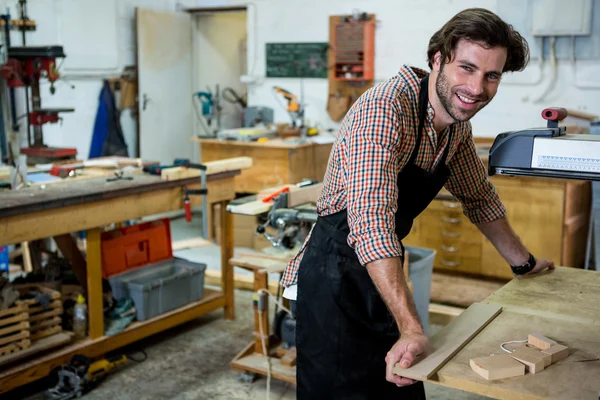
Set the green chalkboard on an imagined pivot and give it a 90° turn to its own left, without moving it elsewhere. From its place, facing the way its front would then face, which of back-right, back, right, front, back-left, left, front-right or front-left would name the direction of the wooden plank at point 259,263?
right

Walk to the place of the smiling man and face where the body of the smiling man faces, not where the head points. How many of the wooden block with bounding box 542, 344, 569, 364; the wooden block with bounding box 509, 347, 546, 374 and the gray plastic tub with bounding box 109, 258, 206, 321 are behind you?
1

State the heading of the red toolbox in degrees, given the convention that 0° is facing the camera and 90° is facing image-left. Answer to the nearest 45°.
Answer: approximately 315°

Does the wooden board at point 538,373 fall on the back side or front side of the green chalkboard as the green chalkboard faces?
on the front side

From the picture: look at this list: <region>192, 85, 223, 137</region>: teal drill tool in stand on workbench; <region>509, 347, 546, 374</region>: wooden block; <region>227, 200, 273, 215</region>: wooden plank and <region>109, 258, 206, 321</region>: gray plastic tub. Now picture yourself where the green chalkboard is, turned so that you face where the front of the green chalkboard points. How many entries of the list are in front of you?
4

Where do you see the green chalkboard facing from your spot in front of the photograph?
facing the viewer

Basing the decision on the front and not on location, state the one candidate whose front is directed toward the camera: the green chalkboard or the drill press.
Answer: the green chalkboard

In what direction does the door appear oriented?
toward the camera

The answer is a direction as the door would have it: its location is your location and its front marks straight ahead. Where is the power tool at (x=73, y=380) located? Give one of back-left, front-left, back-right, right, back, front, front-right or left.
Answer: front

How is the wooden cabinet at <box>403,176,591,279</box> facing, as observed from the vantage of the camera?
facing the viewer and to the left of the viewer

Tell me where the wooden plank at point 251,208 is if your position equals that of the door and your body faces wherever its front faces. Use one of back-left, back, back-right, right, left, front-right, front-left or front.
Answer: front

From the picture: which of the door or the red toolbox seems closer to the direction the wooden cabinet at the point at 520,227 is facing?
the red toolbox

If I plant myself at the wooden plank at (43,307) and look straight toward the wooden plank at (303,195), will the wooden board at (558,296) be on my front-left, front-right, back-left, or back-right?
front-right

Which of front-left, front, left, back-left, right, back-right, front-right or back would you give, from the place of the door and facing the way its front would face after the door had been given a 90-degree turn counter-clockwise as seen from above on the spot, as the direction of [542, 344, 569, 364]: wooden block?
right

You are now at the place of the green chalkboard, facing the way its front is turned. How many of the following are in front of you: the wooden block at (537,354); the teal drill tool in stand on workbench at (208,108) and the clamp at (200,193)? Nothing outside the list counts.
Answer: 3

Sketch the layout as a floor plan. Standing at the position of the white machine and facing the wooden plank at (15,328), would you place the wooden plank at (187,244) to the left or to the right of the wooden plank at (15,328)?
right
